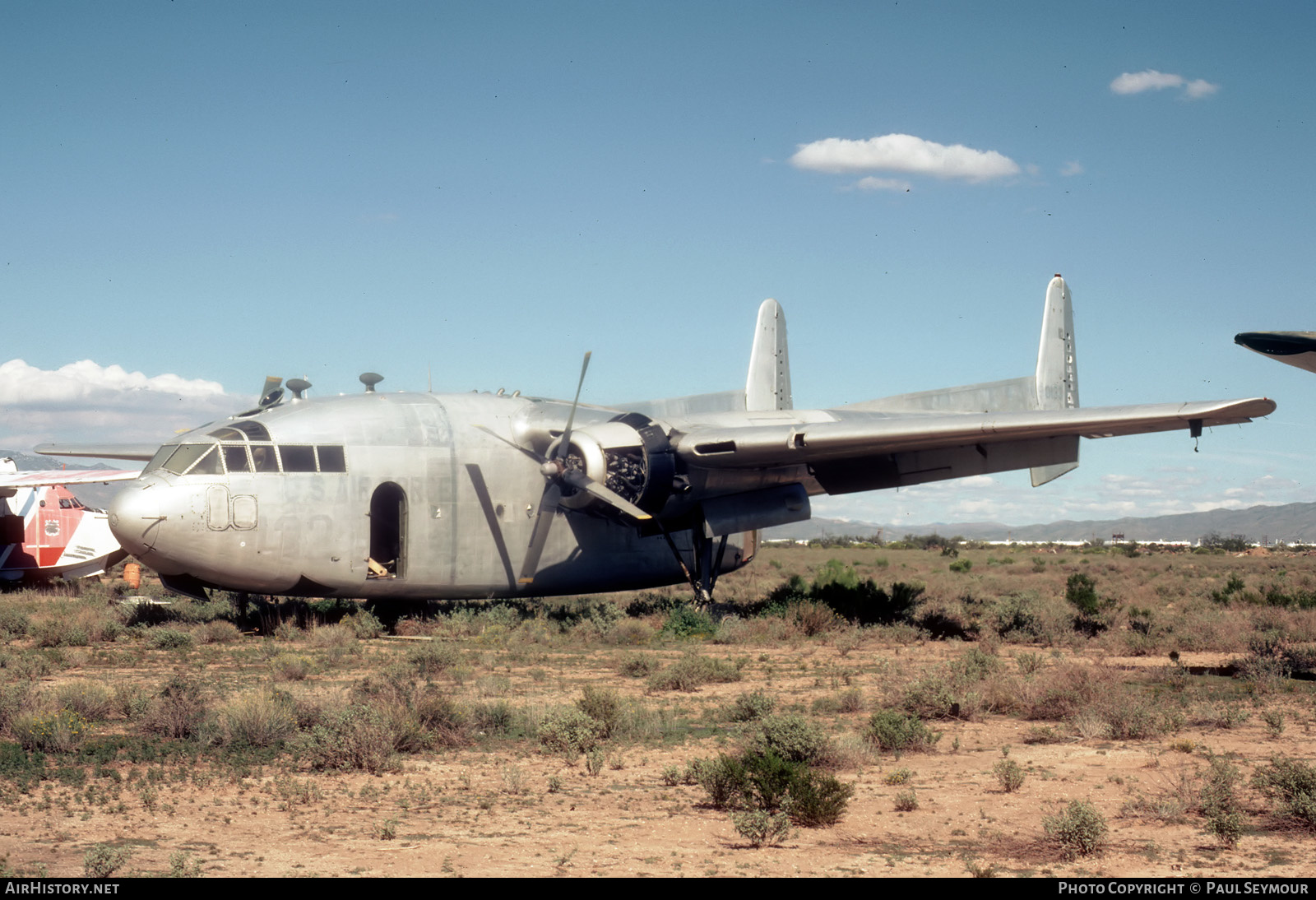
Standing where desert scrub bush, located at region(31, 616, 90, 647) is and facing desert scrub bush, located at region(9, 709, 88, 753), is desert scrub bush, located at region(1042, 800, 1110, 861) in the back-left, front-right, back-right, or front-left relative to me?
front-left

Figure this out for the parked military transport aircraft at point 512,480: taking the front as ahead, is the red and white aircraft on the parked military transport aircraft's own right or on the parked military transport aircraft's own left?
on the parked military transport aircraft's own right

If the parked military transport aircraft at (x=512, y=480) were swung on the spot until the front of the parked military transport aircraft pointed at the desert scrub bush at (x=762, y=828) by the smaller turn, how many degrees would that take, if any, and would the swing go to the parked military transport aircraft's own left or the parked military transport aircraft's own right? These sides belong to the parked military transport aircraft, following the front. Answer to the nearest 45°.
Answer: approximately 45° to the parked military transport aircraft's own left

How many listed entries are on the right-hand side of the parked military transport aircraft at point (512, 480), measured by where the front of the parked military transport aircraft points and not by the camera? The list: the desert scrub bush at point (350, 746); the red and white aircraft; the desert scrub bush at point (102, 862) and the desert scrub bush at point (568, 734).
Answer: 1

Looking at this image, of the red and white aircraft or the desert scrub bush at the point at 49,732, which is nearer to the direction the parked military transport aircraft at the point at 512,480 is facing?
the desert scrub bush

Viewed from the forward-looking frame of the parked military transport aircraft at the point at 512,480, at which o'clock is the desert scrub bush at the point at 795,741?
The desert scrub bush is roughly at 10 o'clock from the parked military transport aircraft.

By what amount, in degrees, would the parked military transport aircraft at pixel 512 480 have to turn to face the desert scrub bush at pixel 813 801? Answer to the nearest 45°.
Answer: approximately 45° to its left

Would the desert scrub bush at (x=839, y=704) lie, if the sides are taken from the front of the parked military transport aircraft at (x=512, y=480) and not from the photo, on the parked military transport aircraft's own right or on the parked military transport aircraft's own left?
on the parked military transport aircraft's own left

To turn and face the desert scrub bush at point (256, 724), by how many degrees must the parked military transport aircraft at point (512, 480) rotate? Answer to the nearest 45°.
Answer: approximately 45° to its left

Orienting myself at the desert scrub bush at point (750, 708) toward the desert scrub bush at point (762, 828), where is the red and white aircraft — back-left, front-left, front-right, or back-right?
back-right

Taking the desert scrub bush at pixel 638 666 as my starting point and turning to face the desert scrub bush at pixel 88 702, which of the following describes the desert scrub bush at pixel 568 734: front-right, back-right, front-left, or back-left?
front-left

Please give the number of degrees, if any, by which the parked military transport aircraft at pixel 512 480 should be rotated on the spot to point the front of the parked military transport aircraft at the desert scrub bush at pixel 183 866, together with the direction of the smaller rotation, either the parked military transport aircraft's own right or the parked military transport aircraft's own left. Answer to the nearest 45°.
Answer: approximately 45° to the parked military transport aircraft's own left

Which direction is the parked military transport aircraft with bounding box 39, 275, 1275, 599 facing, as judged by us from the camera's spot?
facing the viewer and to the left of the viewer

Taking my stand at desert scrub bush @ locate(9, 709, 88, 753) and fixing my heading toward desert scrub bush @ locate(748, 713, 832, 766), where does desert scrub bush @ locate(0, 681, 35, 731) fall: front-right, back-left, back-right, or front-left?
back-left
